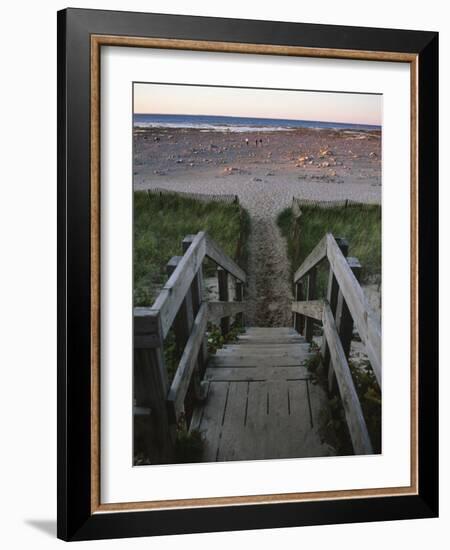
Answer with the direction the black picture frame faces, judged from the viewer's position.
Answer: facing the viewer and to the right of the viewer
